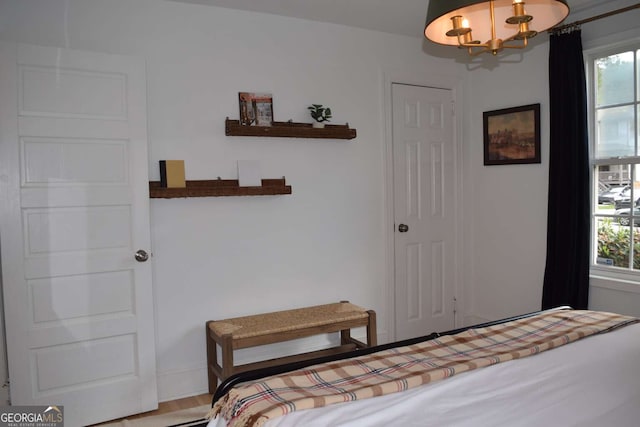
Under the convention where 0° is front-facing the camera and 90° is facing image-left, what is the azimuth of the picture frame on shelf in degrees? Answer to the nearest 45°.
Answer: approximately 0°

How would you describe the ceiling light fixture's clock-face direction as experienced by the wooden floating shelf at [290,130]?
The ceiling light fixture is roughly at 11 o'clock from the wooden floating shelf.

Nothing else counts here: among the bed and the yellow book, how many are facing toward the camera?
1

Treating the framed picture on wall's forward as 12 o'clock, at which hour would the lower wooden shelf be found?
The lower wooden shelf is roughly at 12 o'clock from the framed picture on wall.

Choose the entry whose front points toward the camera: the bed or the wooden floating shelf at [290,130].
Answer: the wooden floating shelf

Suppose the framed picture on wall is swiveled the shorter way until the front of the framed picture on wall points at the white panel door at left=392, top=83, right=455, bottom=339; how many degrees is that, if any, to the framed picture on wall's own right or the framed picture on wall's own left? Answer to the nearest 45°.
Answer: approximately 45° to the framed picture on wall's own right

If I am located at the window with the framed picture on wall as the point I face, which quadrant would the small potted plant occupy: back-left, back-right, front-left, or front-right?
front-left

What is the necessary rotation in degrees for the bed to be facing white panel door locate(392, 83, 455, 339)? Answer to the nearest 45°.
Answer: approximately 45° to its right

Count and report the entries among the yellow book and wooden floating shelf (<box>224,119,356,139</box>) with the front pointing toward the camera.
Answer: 2

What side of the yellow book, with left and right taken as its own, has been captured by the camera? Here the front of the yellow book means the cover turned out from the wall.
front

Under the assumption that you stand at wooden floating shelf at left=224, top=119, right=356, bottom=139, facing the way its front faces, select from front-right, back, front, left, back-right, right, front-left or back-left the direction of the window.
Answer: left

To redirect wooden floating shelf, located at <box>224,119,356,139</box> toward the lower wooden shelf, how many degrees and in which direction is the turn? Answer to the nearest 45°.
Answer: approximately 45° to its right

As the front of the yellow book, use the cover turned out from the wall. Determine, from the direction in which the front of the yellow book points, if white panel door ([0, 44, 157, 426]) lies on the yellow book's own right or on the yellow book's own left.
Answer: on the yellow book's own right

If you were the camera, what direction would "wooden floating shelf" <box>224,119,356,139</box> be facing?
facing the viewer

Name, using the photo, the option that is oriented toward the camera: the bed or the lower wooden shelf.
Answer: the lower wooden shelf

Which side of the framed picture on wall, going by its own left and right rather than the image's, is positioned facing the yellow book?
front
